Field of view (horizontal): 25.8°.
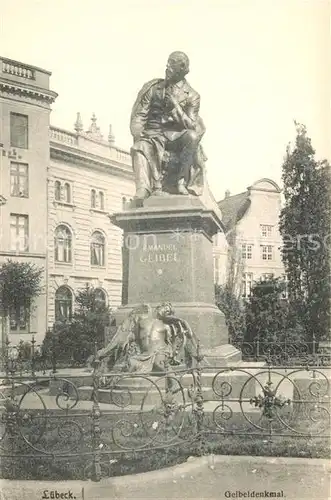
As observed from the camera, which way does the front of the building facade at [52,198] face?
facing the viewer and to the right of the viewer

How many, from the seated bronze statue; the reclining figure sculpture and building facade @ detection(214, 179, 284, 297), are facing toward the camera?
3

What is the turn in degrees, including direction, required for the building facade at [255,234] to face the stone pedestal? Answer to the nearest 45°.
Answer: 0° — it already faces it

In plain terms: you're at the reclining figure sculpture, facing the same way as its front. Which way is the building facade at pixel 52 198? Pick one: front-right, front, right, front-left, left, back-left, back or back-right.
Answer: back

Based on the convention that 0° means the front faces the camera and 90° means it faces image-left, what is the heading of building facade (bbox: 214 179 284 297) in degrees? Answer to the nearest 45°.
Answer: approximately 0°

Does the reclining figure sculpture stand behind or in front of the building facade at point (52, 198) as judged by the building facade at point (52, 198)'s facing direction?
in front
